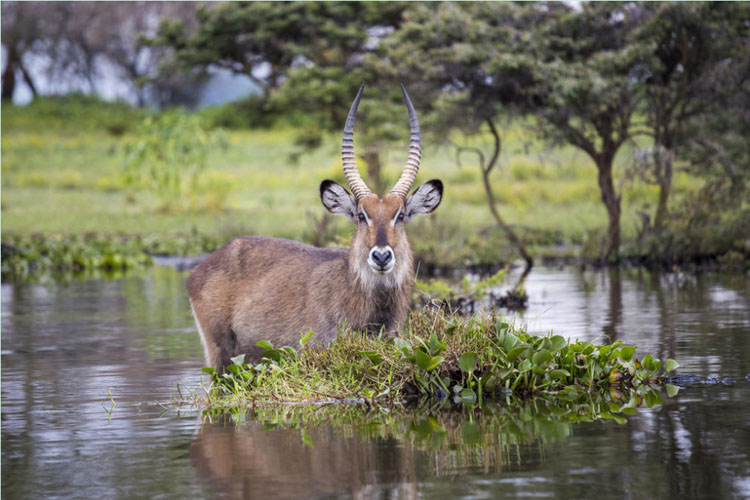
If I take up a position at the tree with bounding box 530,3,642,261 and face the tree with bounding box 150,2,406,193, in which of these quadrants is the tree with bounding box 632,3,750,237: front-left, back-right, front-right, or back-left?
back-right

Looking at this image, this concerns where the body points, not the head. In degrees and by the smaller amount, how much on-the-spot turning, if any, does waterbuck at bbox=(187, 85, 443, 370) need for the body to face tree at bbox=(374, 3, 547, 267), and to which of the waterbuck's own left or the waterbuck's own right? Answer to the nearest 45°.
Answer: approximately 90° to the waterbuck's own left

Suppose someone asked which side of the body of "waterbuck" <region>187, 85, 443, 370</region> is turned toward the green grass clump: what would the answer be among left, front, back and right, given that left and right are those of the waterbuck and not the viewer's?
front

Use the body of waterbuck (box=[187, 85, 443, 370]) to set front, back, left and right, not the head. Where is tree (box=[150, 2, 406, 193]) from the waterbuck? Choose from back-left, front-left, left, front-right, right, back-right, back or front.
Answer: left

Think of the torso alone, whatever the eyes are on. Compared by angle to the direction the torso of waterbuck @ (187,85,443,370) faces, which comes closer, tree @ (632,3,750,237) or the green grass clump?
the green grass clump

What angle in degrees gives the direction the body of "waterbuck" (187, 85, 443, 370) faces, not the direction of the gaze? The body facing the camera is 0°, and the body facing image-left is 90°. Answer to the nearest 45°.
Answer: approximately 270°

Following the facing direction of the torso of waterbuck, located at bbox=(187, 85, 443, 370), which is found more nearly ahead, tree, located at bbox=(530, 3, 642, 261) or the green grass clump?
the green grass clump
